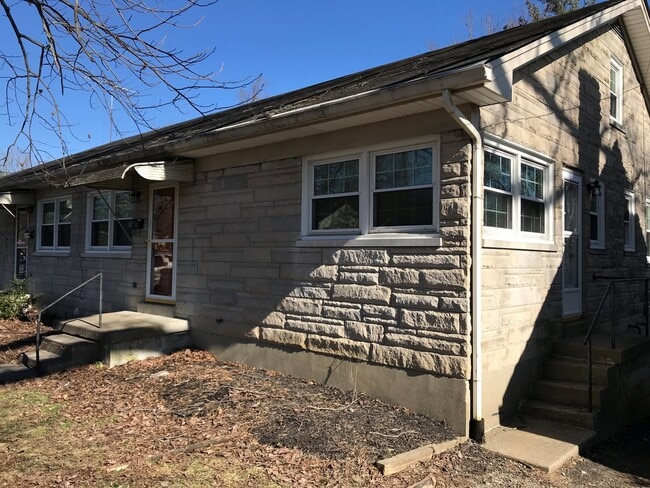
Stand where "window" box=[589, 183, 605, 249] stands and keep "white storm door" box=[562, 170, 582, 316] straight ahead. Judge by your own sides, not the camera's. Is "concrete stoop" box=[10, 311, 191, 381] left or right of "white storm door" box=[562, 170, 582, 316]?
right

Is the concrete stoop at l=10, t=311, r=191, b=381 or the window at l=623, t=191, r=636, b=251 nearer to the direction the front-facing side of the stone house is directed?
the concrete stoop

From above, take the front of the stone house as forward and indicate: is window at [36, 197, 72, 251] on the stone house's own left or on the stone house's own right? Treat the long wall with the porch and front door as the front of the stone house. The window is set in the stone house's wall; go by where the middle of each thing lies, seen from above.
on the stone house's own right

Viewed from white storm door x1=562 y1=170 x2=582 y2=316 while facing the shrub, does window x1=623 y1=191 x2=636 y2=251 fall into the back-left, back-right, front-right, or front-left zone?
back-right

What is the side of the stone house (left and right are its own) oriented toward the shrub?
right
